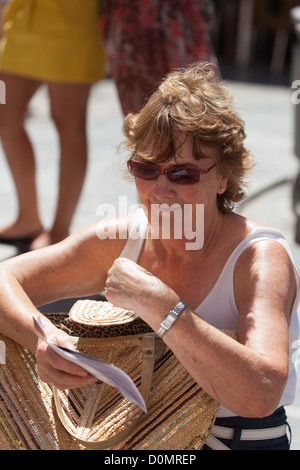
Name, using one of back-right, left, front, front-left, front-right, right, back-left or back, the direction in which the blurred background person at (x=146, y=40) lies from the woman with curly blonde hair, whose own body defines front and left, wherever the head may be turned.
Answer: back-right

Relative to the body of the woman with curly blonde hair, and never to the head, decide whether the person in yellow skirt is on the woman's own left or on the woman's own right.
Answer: on the woman's own right

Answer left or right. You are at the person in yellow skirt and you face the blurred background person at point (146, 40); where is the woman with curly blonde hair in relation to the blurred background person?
right
